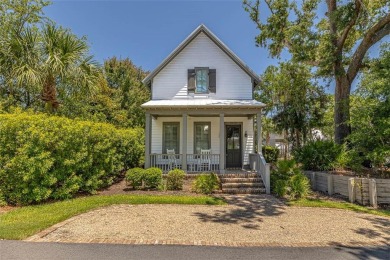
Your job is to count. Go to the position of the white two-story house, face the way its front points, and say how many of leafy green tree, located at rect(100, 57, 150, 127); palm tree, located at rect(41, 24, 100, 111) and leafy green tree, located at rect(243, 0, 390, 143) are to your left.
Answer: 1

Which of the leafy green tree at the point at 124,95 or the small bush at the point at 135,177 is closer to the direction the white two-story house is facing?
the small bush

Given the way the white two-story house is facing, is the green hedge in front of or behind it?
in front

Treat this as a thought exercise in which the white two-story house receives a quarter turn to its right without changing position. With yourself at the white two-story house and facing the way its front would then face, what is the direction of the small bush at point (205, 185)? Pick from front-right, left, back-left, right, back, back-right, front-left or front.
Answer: left

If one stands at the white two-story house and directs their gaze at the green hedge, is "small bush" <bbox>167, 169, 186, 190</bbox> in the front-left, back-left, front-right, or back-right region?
front-left

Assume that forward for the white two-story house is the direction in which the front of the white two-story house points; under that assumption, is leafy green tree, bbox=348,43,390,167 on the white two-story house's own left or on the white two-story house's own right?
on the white two-story house's own left

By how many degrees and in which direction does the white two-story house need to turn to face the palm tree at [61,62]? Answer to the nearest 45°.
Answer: approximately 45° to its right

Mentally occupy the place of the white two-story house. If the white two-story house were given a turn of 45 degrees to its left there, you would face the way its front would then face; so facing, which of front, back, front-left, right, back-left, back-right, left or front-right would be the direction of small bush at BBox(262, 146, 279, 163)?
left

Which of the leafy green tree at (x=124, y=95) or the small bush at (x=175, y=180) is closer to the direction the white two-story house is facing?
the small bush

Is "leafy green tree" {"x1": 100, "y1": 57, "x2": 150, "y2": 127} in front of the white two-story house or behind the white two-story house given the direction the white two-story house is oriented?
behind

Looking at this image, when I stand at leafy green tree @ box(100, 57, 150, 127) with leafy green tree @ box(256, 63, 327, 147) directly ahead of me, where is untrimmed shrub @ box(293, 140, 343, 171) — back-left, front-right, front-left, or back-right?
front-right

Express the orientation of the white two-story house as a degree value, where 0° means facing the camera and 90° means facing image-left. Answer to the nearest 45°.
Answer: approximately 0°

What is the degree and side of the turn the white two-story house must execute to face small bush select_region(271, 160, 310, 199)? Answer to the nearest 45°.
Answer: approximately 45° to its left

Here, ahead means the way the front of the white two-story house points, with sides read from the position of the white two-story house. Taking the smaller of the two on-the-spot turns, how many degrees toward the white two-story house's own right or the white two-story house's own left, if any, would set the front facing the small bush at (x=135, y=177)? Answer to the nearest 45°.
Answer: approximately 45° to the white two-story house's own right
